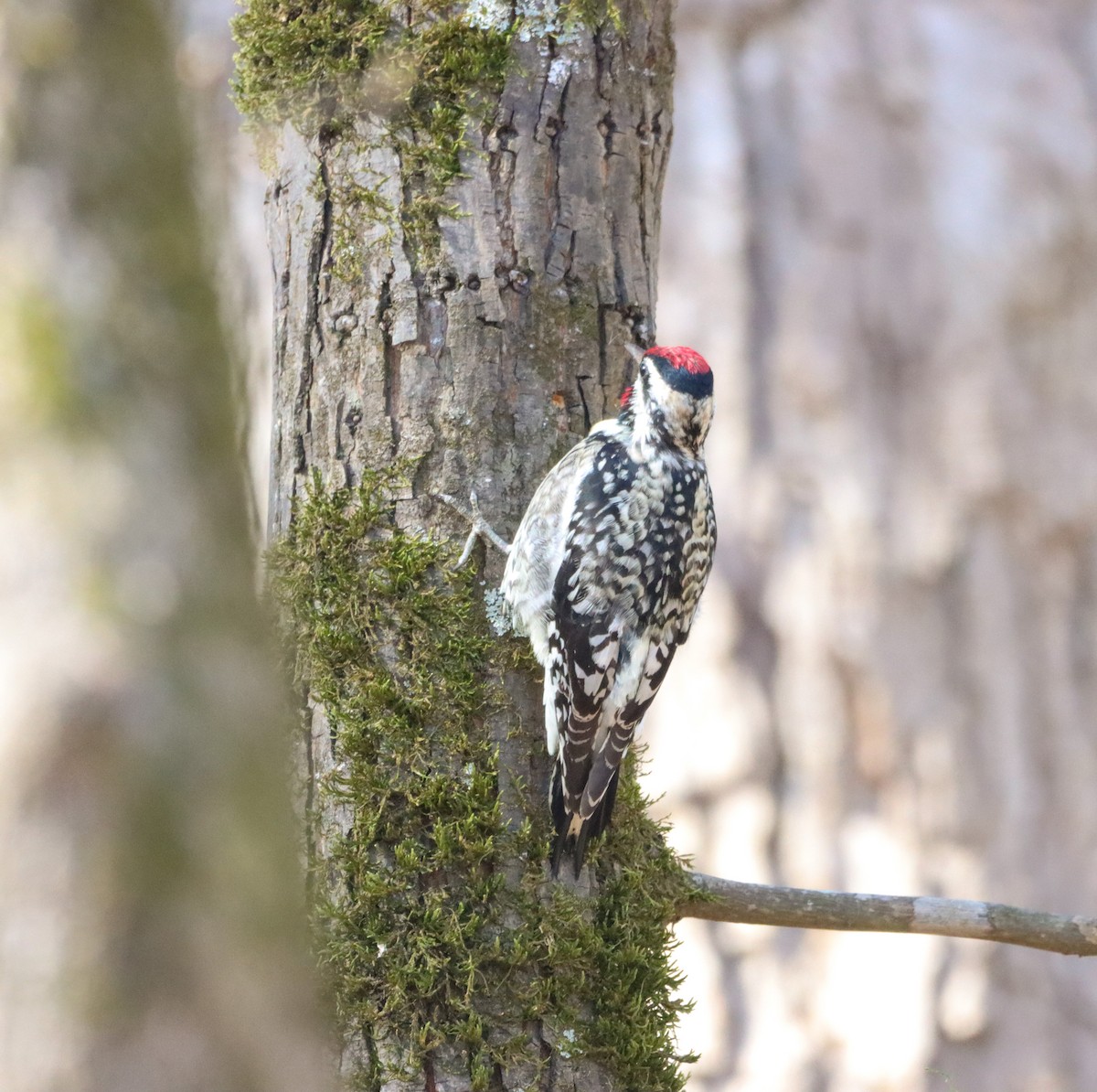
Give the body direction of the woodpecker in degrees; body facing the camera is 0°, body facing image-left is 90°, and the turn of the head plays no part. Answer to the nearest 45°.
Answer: approximately 135°

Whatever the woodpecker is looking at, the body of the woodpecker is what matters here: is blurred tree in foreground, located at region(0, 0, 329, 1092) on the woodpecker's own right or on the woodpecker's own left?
on the woodpecker's own left
